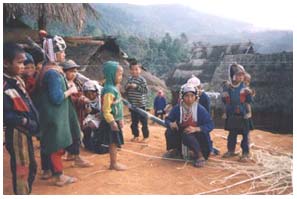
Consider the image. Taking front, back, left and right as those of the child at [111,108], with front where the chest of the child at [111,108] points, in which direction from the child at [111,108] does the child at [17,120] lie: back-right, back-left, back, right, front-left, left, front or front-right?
back-right

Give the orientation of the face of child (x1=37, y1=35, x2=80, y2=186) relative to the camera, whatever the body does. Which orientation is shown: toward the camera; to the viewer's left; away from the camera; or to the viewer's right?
to the viewer's right

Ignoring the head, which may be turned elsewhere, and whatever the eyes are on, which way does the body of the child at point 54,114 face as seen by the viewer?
to the viewer's right
